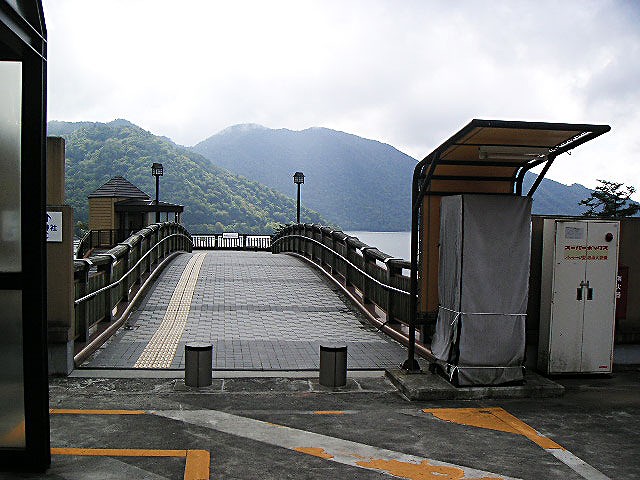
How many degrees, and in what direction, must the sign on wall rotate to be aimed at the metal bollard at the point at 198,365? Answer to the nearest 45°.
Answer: approximately 45° to its left

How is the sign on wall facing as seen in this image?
toward the camera

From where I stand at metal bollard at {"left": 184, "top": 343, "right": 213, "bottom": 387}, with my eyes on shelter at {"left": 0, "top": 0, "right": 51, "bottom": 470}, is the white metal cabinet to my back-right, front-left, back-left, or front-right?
back-left

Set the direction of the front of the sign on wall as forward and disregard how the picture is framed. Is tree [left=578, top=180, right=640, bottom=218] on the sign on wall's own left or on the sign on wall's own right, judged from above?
on the sign on wall's own left

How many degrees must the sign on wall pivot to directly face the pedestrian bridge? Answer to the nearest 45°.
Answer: approximately 135° to its left

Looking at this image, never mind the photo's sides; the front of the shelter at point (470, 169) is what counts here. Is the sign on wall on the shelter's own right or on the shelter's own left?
on the shelter's own right

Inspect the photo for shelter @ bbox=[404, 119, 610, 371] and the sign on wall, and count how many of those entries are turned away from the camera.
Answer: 0

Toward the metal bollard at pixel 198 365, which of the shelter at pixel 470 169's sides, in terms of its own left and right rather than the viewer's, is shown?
right

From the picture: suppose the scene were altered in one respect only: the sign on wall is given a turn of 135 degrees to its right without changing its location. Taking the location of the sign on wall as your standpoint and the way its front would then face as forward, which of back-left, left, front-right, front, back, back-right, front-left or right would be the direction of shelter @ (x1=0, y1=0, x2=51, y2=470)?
back-left

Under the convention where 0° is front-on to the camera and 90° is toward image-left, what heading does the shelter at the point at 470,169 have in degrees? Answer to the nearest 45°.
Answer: approximately 315°

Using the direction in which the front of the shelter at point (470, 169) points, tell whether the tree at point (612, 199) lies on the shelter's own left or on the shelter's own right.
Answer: on the shelter's own left
